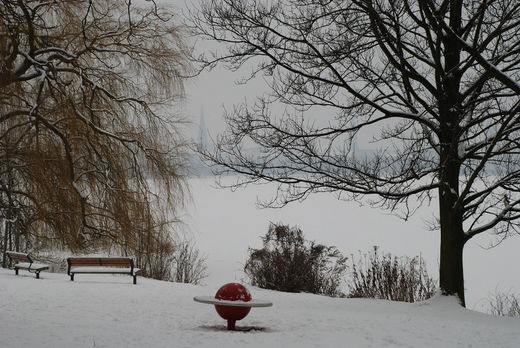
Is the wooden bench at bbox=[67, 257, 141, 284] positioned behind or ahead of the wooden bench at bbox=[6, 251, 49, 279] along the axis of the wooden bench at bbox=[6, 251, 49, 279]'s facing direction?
ahead

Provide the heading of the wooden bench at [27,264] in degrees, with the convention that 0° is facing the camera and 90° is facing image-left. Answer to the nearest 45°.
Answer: approximately 315°

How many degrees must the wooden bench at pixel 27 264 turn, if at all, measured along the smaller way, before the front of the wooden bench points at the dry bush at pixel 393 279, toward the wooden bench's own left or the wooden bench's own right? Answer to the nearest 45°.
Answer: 0° — it already faces it

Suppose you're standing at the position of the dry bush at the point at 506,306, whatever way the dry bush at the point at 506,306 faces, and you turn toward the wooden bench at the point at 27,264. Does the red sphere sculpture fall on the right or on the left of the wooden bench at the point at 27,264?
left

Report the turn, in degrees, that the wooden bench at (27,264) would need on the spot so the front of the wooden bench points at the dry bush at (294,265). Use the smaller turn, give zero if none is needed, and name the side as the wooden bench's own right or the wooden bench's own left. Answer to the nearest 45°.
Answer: approximately 45° to the wooden bench's own left

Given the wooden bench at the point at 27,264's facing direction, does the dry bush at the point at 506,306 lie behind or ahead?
ahead
